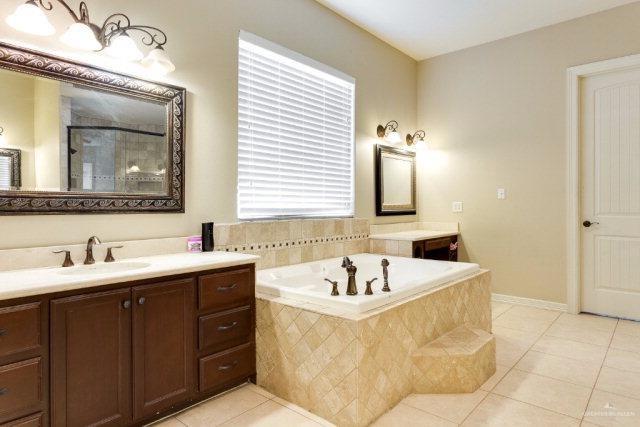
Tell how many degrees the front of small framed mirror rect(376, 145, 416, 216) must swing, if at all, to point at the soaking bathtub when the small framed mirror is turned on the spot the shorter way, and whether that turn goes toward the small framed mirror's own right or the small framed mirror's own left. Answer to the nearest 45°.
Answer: approximately 45° to the small framed mirror's own right

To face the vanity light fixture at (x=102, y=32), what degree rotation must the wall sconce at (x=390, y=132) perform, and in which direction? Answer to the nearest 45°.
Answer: approximately 90° to its right

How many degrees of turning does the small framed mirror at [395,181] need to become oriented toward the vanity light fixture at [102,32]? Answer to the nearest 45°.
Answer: approximately 90° to its right
